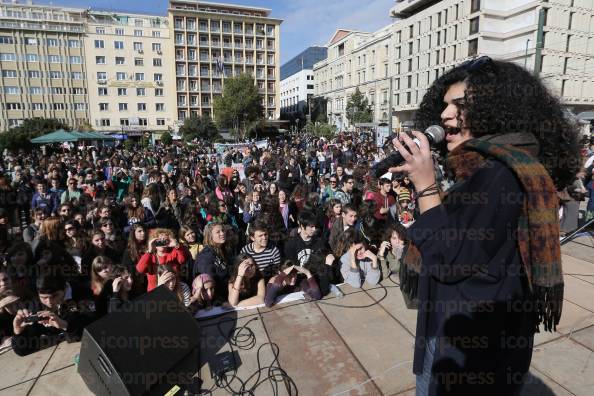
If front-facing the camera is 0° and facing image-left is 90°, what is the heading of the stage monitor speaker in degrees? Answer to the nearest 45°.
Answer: approximately 315°

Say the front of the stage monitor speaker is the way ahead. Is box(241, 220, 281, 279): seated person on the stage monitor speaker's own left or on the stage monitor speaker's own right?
on the stage monitor speaker's own left

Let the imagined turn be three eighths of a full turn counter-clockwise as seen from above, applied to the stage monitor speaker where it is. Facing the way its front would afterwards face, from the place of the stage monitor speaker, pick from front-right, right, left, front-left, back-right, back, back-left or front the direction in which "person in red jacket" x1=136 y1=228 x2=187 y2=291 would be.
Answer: front

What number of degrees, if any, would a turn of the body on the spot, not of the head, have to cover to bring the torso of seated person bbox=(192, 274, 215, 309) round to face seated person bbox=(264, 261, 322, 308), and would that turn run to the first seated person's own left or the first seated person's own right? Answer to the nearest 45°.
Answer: approximately 45° to the first seated person's own left

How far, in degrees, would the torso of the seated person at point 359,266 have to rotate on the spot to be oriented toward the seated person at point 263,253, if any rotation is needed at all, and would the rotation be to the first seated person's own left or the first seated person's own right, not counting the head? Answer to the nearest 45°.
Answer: approximately 90° to the first seated person's own right

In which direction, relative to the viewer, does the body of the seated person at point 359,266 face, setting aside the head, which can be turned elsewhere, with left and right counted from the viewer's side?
facing the viewer

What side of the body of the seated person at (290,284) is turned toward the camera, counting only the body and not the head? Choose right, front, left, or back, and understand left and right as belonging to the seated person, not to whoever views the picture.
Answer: front

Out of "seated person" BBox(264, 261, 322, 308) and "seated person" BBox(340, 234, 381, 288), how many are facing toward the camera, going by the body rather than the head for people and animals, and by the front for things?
2

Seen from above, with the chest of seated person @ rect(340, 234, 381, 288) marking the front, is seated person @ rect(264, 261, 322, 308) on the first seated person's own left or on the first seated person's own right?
on the first seated person's own right

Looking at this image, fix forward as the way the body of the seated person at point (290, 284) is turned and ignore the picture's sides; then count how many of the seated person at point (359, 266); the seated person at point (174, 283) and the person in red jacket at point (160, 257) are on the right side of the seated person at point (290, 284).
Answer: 2
